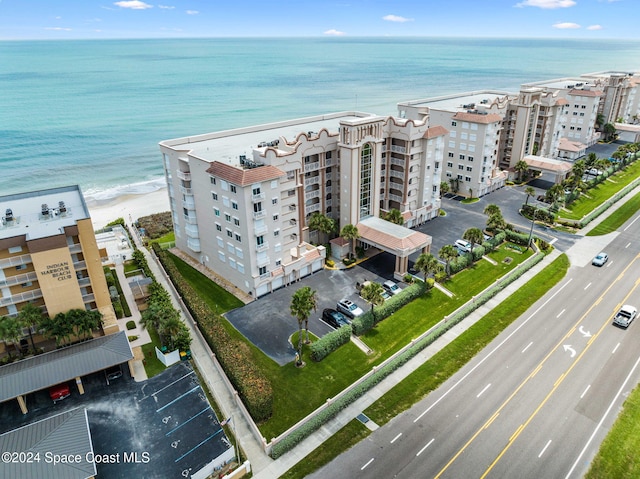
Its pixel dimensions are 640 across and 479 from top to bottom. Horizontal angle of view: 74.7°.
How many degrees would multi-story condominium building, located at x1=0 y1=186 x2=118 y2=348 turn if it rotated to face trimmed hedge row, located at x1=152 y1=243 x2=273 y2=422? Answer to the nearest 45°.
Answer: approximately 45° to its left

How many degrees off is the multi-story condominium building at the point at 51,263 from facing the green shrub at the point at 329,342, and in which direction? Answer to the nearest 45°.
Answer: approximately 45° to its left

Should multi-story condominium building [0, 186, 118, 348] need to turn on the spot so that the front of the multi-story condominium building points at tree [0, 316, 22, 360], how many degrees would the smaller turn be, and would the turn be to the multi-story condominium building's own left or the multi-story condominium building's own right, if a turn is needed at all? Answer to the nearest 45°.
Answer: approximately 45° to the multi-story condominium building's own right

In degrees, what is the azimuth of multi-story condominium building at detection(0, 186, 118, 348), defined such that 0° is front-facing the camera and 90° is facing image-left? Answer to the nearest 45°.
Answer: approximately 0°
